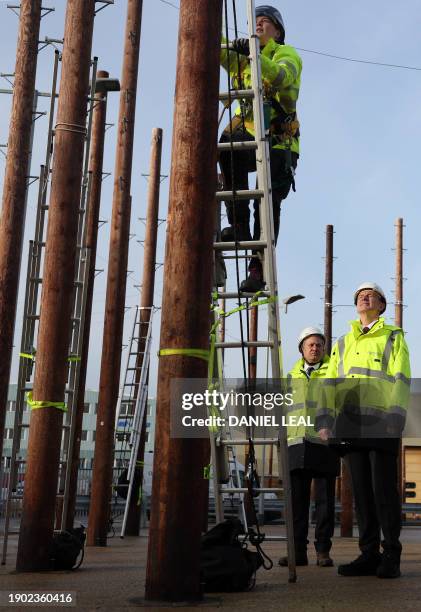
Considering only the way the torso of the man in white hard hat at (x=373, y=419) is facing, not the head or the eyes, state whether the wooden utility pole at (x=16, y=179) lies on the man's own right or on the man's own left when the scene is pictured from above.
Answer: on the man's own right

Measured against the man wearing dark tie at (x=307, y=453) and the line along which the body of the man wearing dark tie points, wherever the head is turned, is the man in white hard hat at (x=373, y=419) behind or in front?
in front

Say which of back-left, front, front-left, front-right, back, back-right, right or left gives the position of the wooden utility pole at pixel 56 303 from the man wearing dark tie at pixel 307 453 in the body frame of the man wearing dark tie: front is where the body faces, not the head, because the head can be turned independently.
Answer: right

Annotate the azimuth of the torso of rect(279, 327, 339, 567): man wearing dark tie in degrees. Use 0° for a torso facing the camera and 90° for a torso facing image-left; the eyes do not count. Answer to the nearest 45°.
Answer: approximately 0°

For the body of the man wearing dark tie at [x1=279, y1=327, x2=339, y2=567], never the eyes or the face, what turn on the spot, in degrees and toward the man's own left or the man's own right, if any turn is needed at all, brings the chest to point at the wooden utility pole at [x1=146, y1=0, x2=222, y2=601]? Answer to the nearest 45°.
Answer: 0° — they already face it

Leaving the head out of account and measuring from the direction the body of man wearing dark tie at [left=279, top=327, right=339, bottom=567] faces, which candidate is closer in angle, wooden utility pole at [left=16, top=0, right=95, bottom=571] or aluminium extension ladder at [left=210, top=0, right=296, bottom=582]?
the aluminium extension ladder

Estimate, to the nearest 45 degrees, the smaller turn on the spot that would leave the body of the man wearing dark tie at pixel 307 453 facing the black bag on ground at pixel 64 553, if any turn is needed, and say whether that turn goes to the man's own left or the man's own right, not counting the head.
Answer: approximately 90° to the man's own right

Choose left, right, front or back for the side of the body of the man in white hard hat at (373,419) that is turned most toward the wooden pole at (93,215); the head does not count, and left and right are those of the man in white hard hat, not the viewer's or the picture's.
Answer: right

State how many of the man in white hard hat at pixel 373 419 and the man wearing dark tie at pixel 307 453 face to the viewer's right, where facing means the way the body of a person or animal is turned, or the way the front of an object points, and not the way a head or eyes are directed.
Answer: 0

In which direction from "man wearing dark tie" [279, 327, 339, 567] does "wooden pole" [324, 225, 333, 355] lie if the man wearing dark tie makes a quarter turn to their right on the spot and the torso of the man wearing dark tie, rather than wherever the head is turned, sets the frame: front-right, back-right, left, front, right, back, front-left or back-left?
right

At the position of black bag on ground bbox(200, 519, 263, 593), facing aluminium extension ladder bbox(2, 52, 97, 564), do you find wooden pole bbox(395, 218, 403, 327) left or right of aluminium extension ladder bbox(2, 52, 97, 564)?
right

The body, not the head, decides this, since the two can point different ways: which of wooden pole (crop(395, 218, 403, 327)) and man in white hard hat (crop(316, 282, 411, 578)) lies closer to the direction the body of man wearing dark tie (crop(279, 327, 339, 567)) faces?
the man in white hard hat

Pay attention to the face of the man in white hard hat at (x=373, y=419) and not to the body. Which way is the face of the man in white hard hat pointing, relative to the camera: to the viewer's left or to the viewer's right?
to the viewer's left

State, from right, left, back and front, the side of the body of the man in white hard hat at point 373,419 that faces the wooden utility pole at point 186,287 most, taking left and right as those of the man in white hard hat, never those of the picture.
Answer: front

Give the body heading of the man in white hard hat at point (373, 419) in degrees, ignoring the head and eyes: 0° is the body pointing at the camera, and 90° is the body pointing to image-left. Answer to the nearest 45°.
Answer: approximately 45°
